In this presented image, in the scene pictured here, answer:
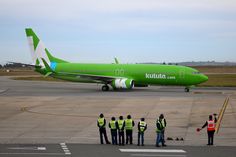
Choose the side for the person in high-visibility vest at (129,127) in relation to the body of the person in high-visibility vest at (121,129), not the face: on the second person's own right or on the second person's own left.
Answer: on the second person's own right

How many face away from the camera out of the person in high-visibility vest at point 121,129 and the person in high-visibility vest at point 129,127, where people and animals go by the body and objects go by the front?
2

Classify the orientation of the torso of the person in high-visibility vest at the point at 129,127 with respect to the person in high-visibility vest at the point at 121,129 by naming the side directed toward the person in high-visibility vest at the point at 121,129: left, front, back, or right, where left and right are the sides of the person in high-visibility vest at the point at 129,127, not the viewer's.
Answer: left

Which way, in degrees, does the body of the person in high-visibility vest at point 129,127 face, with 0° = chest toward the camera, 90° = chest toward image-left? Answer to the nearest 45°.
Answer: approximately 180°

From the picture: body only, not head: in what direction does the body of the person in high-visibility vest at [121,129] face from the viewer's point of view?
away from the camera
